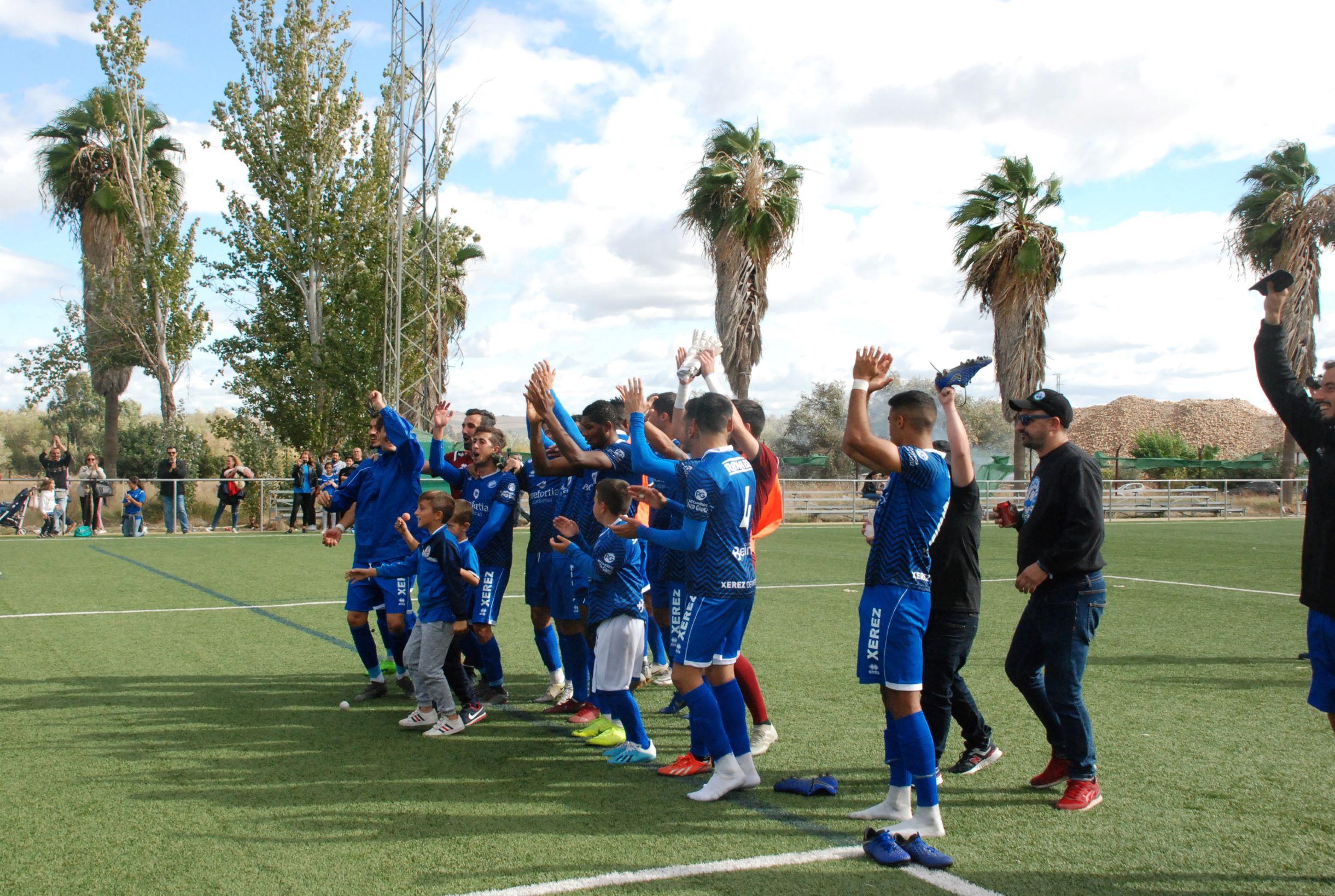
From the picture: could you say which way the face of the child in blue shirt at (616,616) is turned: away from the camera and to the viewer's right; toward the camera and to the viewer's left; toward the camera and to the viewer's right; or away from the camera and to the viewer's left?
away from the camera and to the viewer's left

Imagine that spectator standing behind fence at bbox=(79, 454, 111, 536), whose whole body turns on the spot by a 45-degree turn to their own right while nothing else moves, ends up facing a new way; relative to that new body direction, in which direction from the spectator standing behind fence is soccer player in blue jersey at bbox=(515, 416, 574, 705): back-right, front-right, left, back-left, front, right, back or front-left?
front-left

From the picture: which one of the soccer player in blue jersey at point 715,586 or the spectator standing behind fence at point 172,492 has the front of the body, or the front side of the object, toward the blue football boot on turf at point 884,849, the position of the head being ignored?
the spectator standing behind fence

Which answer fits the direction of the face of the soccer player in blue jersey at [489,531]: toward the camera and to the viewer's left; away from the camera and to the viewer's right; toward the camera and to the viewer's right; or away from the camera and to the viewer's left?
toward the camera and to the viewer's left

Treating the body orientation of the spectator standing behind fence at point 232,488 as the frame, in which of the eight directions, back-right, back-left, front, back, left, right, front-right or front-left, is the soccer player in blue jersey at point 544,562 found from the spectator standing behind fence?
front

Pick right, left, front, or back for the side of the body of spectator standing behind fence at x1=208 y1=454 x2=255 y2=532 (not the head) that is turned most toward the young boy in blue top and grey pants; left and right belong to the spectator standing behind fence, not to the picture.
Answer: front

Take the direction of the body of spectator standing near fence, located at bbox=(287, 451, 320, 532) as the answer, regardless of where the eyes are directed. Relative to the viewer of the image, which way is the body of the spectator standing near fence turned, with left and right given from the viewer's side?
facing the viewer

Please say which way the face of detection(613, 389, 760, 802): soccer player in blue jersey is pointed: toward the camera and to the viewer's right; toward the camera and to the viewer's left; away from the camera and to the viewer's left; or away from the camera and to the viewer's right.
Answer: away from the camera and to the viewer's left

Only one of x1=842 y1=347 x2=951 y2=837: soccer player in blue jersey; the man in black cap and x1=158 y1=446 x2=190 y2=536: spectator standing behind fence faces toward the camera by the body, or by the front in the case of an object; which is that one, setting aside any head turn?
the spectator standing behind fence

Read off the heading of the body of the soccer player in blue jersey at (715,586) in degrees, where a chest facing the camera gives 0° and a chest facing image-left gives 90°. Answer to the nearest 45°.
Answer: approximately 135°

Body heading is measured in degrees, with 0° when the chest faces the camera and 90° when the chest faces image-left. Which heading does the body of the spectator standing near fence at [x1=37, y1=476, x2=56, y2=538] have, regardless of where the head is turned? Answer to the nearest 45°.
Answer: approximately 315°

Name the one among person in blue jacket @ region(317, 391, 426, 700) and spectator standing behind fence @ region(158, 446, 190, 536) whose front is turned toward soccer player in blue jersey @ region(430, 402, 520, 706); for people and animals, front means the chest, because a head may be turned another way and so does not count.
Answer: the spectator standing behind fence

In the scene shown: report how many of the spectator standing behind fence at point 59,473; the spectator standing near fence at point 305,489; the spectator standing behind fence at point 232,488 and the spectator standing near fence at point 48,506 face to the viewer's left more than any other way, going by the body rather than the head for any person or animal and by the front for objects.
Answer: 0

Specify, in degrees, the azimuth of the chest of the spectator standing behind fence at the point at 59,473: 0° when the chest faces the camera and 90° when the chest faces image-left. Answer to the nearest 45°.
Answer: approximately 0°

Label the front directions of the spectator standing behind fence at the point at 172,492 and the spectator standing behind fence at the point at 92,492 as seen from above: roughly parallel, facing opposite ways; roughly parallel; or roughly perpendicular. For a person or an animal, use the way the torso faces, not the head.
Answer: roughly parallel
